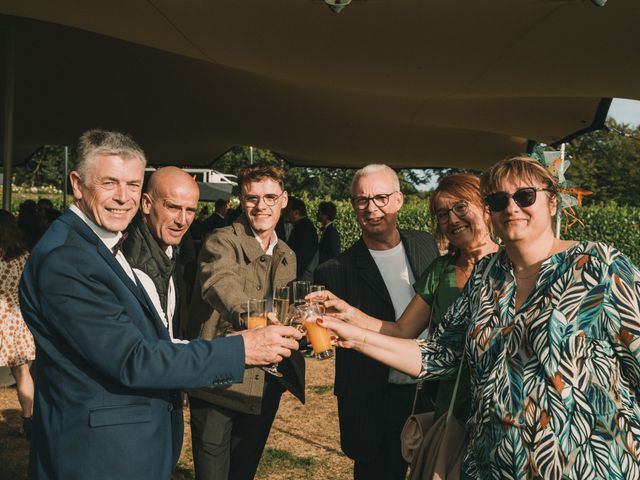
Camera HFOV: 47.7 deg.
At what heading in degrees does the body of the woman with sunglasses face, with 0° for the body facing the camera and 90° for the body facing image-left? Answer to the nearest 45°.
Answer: approximately 45°

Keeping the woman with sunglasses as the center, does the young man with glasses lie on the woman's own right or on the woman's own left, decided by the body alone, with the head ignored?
on the woman's own right

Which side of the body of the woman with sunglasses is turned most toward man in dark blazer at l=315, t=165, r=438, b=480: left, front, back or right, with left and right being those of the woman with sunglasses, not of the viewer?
right

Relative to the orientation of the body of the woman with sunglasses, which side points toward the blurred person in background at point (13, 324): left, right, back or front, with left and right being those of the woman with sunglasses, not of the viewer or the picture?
right

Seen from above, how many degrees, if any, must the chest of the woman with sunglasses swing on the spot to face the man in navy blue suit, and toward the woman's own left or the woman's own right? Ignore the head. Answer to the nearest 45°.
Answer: approximately 45° to the woman's own right

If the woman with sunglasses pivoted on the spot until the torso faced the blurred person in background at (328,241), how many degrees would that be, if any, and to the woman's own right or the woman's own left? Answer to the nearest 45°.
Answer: approximately 135° to the woman's own right

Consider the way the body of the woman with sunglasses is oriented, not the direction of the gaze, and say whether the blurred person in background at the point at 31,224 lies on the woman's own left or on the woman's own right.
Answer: on the woman's own right

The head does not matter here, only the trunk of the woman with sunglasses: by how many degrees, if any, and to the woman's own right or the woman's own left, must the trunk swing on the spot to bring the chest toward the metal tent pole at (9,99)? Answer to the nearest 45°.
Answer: approximately 90° to the woman's own right

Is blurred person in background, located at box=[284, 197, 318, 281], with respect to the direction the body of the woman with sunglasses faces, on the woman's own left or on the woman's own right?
on the woman's own right

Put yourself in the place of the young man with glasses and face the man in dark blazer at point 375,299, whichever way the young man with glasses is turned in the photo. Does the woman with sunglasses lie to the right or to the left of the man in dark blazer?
right

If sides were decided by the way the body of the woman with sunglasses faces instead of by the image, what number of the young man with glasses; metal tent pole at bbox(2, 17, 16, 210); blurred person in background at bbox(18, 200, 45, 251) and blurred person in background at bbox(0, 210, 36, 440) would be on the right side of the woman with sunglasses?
4
